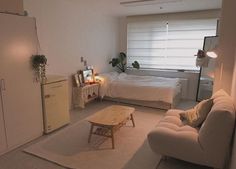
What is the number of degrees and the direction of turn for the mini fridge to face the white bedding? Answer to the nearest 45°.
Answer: approximately 90° to its left

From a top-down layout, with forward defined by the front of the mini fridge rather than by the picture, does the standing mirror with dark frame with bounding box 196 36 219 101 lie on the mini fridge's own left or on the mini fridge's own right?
on the mini fridge's own left

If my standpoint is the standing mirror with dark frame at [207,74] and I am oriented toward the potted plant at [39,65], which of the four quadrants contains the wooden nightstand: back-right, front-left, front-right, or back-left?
front-right

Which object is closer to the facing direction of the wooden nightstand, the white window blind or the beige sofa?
the beige sofa

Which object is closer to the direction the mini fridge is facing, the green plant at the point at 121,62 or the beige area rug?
the beige area rug

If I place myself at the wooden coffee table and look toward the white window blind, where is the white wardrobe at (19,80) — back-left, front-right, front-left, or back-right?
back-left

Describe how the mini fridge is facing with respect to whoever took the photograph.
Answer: facing the viewer and to the right of the viewer

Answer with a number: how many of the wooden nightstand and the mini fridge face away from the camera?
0

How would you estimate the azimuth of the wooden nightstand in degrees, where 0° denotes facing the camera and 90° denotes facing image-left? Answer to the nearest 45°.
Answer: approximately 315°

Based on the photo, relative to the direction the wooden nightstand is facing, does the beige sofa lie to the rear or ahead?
ahead
